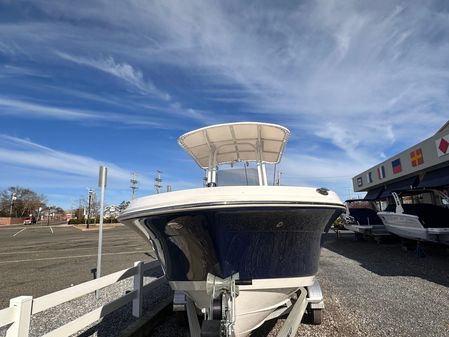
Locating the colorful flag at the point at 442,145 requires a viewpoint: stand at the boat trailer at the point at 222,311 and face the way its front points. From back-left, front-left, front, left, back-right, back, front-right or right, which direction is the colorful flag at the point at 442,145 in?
back-left

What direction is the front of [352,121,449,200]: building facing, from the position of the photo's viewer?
facing the viewer and to the left of the viewer

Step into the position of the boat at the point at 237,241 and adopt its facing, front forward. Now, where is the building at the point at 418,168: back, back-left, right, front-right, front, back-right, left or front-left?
back-left

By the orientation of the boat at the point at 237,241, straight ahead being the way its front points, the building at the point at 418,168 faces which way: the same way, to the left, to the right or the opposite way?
to the right

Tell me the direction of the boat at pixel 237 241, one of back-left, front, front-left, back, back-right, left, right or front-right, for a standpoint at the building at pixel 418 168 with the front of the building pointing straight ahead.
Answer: front-left

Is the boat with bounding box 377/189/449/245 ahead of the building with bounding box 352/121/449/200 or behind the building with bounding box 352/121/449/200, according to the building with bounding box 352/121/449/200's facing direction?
ahead

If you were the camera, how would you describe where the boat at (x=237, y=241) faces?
facing the viewer

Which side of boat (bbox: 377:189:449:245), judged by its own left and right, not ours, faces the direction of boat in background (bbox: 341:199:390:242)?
front

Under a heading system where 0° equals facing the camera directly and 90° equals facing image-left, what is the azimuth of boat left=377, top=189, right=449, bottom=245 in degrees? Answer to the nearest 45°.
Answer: approximately 135°

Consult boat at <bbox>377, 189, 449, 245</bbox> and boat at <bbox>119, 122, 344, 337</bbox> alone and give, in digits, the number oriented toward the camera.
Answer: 1

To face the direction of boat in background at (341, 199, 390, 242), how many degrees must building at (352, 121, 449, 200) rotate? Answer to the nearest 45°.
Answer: approximately 45° to its right

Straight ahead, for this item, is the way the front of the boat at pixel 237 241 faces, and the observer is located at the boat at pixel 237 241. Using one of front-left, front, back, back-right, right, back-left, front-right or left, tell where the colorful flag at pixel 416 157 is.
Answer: back-left
